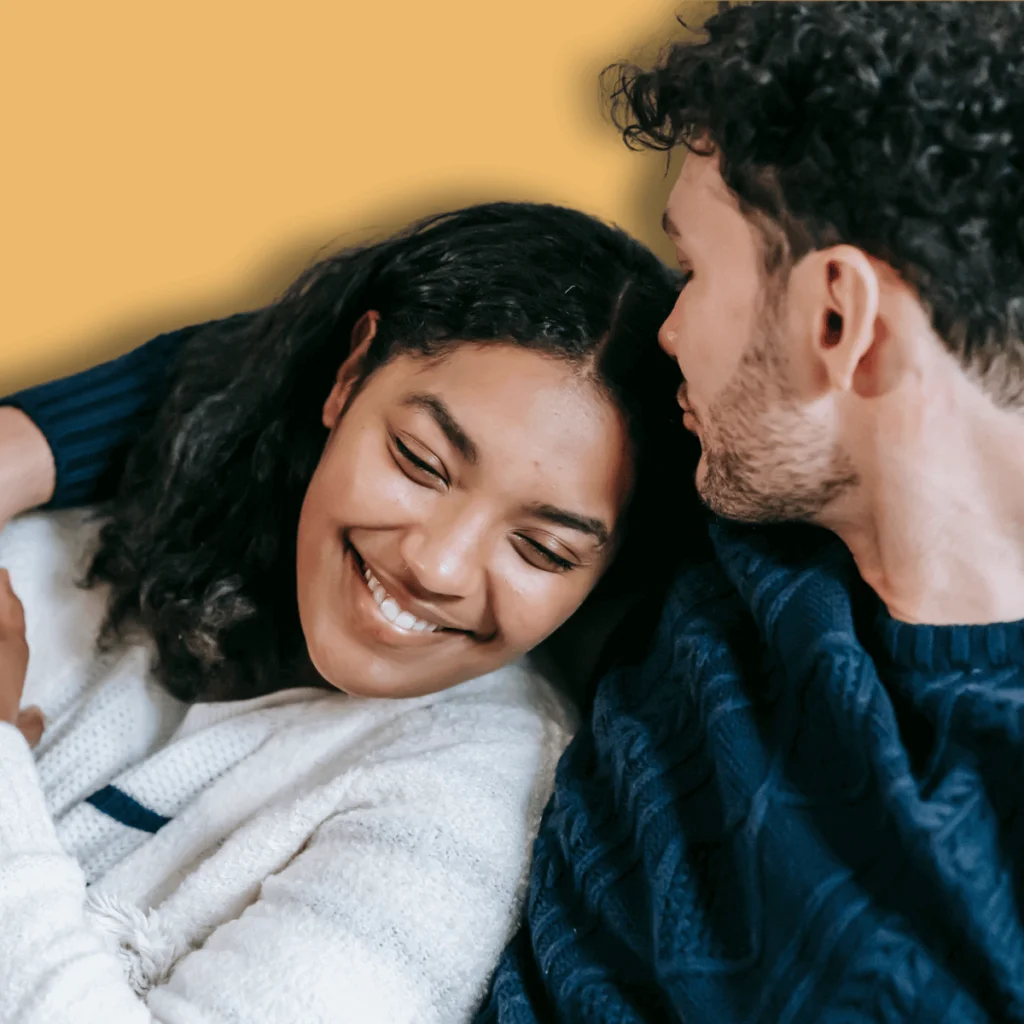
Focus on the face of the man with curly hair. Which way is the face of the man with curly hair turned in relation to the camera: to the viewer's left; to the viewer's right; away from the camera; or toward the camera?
to the viewer's left

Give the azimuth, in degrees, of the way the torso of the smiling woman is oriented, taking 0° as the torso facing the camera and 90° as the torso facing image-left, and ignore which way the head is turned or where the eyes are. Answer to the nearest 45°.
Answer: approximately 45°
